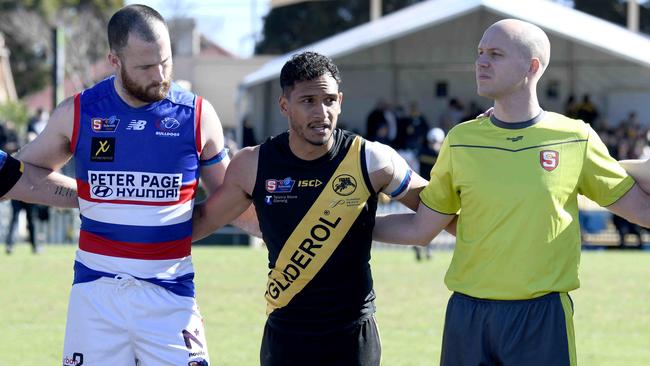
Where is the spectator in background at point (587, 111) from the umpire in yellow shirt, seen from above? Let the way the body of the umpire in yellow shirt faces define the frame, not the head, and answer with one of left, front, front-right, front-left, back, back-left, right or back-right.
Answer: back

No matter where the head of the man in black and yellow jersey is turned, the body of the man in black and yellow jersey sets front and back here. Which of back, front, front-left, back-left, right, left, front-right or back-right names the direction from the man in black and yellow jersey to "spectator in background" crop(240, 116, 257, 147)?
back

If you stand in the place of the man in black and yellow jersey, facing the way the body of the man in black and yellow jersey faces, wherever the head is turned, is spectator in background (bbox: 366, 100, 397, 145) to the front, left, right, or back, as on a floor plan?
back

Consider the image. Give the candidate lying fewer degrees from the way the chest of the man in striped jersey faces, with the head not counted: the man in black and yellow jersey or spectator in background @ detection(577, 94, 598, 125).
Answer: the man in black and yellow jersey

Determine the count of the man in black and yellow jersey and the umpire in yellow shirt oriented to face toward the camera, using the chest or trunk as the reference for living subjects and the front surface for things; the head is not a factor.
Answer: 2

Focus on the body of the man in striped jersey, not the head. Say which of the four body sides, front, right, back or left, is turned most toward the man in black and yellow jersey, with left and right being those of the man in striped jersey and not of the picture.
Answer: left

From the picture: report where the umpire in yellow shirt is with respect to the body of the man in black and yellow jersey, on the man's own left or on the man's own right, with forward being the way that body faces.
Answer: on the man's own left

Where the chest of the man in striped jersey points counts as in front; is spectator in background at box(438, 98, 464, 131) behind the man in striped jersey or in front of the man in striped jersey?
behind

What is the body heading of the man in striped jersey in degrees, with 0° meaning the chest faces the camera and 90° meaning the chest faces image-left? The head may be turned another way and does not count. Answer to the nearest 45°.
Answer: approximately 0°

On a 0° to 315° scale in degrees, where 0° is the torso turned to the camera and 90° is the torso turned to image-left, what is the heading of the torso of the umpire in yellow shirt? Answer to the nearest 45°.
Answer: approximately 0°

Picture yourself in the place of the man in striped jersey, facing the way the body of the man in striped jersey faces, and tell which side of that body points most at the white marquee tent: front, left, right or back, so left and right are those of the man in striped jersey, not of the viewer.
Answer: back

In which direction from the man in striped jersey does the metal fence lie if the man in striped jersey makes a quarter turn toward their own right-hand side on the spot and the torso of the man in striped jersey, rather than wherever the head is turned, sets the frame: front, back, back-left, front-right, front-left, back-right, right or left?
right
